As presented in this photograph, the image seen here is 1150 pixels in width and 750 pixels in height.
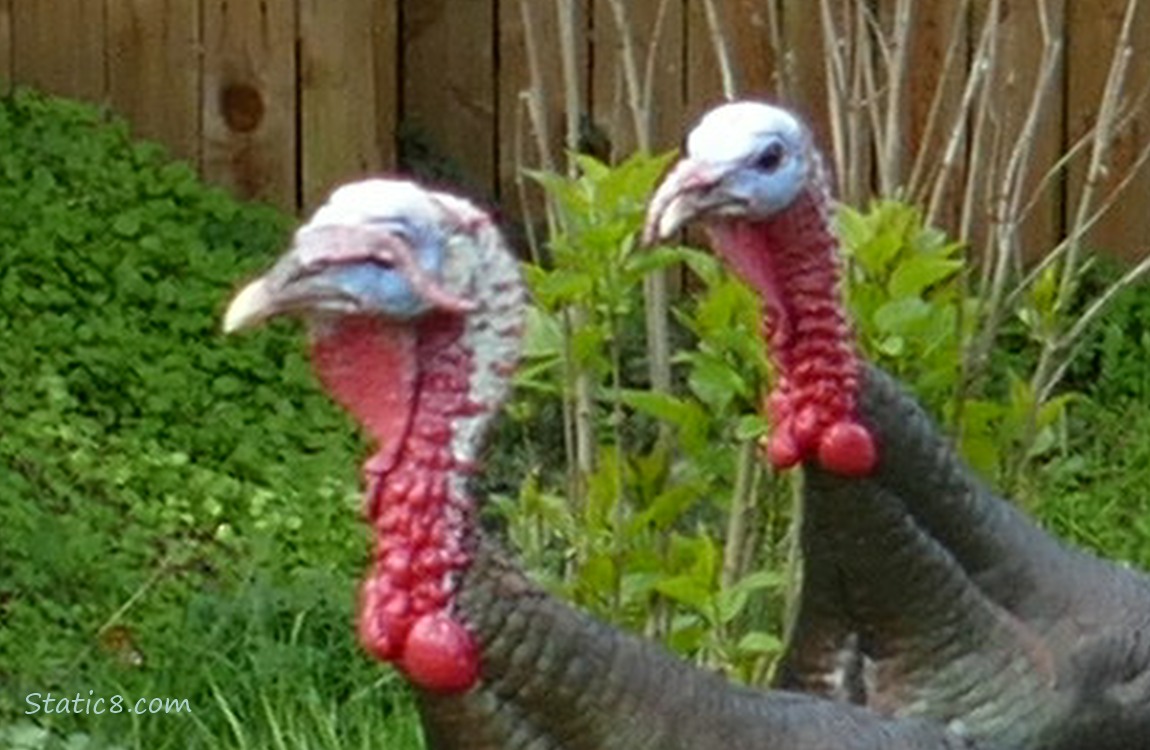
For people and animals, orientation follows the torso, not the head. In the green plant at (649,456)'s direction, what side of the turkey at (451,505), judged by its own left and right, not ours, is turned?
right

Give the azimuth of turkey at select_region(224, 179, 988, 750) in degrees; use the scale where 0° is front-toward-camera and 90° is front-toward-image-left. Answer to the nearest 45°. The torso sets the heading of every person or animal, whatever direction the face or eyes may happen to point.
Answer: approximately 90°
